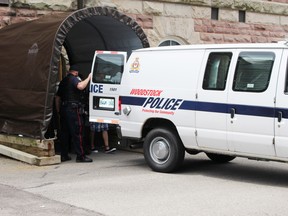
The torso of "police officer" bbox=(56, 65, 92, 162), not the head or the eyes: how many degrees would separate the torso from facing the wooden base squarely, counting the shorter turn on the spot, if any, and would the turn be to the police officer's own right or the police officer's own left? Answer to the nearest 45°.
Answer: approximately 135° to the police officer's own left

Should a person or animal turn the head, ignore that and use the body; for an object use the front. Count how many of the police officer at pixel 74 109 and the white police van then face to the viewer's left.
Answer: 0

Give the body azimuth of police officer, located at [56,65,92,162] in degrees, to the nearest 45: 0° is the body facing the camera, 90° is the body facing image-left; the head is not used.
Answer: approximately 225°

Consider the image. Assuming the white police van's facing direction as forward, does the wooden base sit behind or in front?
behind

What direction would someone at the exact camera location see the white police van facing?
facing the viewer and to the right of the viewer

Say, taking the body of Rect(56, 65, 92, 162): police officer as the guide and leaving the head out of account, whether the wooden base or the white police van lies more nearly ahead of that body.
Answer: the white police van

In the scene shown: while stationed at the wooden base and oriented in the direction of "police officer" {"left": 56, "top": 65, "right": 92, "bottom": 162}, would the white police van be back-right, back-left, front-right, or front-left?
front-right
